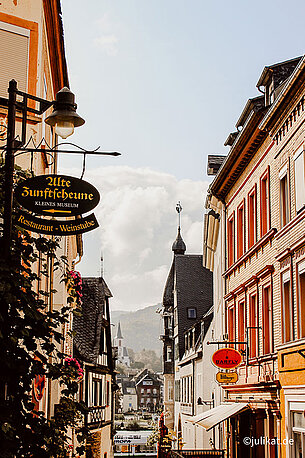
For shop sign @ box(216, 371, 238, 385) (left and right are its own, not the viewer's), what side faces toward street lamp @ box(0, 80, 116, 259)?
front

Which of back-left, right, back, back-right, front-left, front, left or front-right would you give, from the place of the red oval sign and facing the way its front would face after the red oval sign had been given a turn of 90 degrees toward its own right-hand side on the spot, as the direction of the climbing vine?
left

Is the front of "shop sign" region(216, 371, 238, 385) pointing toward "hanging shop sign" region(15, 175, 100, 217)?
yes

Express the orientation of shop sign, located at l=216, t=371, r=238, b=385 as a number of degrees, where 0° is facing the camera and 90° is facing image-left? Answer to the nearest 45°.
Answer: approximately 0°

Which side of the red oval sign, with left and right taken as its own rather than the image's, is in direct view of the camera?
front

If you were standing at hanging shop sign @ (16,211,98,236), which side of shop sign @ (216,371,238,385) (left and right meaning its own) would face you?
front

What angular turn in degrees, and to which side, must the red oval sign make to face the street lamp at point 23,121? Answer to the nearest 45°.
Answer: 0° — it already faces it

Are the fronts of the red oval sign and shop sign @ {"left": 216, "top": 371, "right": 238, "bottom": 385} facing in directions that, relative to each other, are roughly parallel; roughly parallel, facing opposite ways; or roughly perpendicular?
roughly parallel

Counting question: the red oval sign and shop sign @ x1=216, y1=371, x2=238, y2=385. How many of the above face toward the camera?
2
